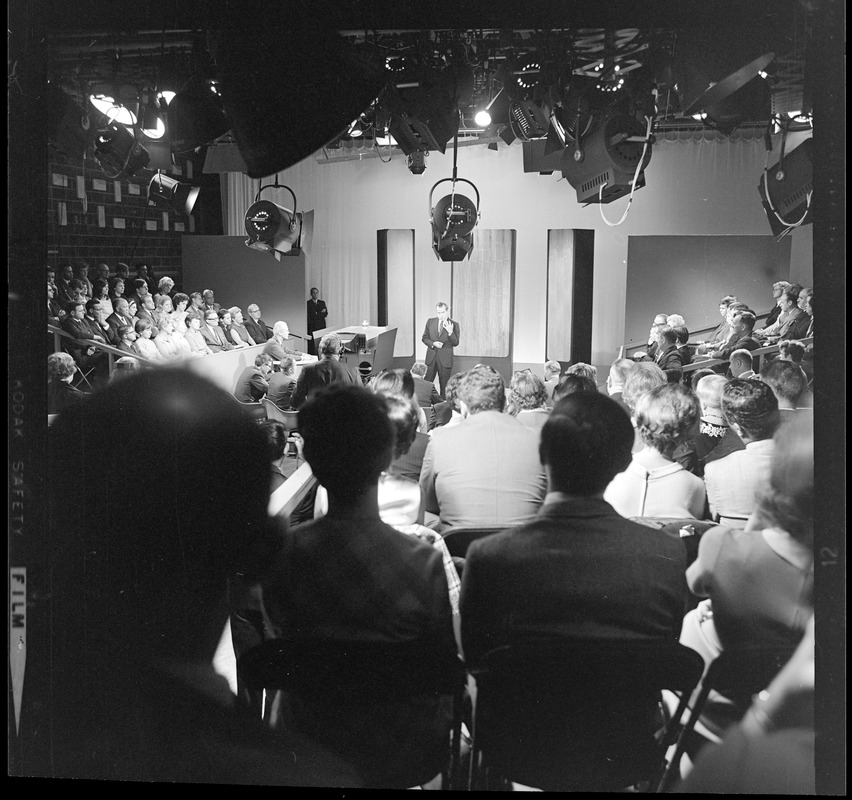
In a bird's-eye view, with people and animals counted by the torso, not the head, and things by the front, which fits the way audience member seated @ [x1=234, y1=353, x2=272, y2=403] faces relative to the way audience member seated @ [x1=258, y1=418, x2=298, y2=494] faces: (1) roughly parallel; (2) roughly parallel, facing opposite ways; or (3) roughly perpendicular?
roughly parallel

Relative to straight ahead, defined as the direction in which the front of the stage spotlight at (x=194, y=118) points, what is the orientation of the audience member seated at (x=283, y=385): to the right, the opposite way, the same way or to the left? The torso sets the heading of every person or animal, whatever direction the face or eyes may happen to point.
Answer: the same way

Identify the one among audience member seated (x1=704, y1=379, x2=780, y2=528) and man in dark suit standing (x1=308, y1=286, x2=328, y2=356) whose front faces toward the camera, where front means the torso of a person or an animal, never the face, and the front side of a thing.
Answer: the man in dark suit standing

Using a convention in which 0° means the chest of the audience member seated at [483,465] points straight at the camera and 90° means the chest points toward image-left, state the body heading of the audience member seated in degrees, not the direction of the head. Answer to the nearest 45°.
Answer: approximately 180°

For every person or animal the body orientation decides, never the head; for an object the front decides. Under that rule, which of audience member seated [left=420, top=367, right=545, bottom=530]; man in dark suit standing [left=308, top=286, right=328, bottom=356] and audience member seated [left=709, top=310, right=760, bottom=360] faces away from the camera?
audience member seated [left=420, top=367, right=545, bottom=530]

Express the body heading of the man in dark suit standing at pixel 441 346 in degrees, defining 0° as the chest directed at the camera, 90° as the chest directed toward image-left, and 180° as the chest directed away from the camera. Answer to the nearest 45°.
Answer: approximately 0°

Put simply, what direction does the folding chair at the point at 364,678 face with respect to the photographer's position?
facing away from the viewer

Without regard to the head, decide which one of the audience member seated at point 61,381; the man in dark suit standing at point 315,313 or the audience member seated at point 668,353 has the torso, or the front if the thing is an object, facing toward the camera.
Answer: the man in dark suit standing

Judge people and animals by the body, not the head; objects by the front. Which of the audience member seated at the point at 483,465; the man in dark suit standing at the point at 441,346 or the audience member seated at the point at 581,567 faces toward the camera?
the man in dark suit standing

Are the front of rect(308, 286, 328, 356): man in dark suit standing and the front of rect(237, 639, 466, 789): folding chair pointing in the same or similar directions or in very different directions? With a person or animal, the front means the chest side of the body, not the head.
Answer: very different directions
